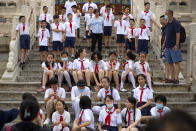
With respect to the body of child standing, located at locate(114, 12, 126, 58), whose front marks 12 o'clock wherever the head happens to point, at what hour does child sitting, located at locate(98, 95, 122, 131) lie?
child sitting, located at locate(98, 95, 122, 131) is roughly at 12 o'clock from child standing, located at locate(114, 12, 126, 58).

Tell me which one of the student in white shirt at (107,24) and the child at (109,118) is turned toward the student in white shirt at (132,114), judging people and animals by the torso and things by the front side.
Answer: the student in white shirt at (107,24)

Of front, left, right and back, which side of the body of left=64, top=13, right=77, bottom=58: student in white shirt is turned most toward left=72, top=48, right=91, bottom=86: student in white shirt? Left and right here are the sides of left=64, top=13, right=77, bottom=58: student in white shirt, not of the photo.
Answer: front

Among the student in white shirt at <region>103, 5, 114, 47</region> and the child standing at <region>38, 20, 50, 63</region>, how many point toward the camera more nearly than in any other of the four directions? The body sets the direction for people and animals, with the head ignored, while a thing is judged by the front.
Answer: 2

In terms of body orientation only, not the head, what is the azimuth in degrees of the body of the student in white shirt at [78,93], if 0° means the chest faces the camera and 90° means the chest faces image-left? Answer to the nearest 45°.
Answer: approximately 0°

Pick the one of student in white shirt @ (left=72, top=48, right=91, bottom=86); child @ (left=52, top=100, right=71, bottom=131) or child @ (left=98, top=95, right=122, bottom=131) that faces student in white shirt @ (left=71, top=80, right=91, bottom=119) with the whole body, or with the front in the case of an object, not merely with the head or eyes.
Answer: student in white shirt @ (left=72, top=48, right=91, bottom=86)

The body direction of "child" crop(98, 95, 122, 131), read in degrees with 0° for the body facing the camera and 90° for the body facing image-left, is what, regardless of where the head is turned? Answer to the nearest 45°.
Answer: approximately 0°

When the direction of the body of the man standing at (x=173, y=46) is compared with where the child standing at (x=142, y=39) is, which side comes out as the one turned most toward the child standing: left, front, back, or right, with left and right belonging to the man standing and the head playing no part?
right

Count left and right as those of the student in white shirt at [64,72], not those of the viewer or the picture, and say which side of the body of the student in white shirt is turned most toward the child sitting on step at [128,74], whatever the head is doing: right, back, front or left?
left

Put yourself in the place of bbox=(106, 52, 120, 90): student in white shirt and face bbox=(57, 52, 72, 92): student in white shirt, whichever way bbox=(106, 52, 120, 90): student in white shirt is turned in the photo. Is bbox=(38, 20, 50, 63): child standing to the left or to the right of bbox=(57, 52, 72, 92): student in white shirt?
right

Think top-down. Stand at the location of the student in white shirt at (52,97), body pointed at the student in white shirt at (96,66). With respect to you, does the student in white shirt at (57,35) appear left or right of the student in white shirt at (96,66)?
left

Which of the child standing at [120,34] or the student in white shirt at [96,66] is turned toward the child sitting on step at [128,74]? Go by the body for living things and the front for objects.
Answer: the child standing

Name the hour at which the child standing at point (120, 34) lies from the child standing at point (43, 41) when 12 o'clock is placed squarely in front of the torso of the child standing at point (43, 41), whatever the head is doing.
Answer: the child standing at point (120, 34) is roughly at 9 o'clock from the child standing at point (43, 41).

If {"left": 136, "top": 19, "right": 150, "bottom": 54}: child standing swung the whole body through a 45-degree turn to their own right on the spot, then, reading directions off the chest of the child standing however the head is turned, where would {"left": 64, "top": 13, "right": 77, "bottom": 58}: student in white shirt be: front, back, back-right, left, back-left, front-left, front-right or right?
front-right
